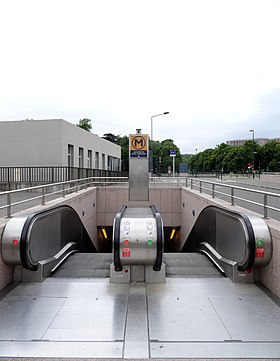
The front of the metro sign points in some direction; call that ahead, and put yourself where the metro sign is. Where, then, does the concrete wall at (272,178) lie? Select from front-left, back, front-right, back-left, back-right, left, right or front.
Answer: back-left

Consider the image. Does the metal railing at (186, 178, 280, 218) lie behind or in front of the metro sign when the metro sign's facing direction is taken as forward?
in front

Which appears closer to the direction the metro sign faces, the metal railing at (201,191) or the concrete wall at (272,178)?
the metal railing

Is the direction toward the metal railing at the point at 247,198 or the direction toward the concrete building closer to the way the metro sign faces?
the metal railing

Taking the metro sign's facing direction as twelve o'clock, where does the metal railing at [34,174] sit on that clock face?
The metal railing is roughly at 4 o'clock from the metro sign.

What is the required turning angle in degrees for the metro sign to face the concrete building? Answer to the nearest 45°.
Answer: approximately 135° to its right

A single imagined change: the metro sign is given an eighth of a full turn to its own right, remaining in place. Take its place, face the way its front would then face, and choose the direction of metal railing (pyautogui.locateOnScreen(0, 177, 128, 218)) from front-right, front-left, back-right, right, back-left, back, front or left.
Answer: front

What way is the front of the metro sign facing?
toward the camera
